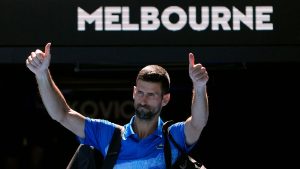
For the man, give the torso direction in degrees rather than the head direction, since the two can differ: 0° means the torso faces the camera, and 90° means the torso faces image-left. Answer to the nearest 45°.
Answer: approximately 0°
